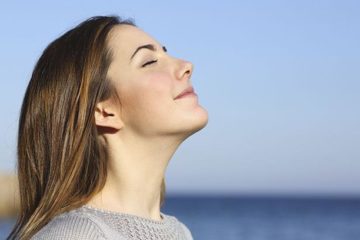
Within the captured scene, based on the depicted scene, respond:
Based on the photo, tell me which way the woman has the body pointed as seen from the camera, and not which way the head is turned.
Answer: to the viewer's right

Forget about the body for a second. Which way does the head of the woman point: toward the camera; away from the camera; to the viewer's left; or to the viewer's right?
to the viewer's right
